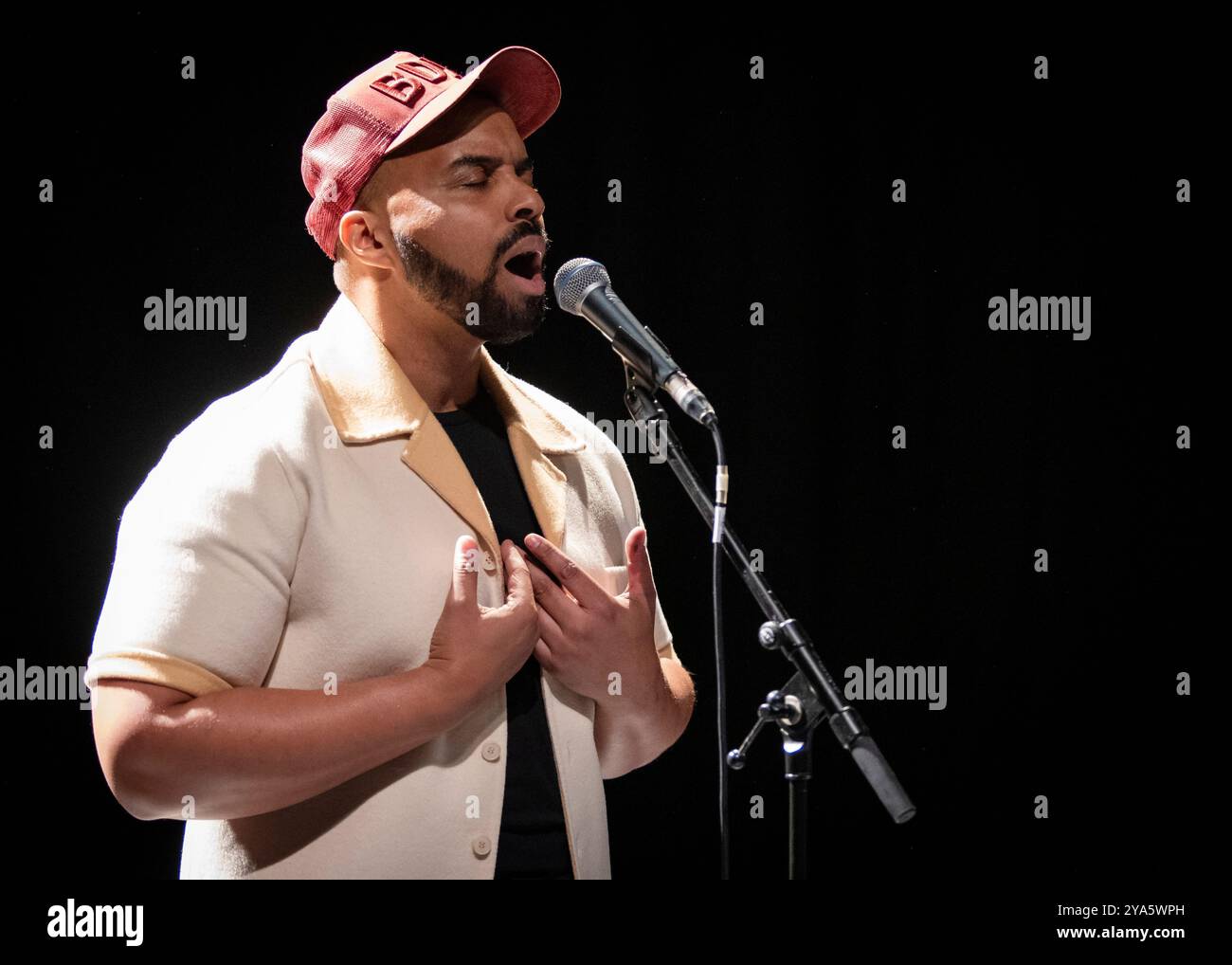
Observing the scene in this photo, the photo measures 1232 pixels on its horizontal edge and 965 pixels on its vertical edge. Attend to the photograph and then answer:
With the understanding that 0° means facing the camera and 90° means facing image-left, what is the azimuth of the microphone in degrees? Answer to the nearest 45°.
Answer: approximately 90°
